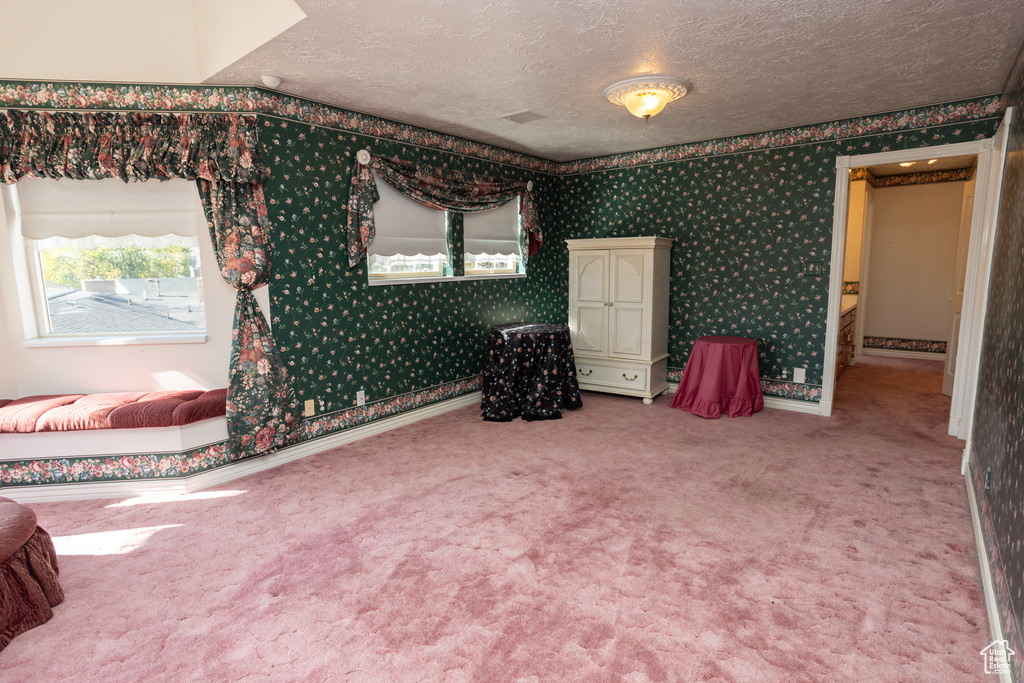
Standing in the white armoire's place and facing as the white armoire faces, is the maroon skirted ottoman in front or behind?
in front

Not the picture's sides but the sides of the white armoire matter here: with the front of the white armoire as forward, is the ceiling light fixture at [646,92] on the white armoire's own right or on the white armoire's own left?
on the white armoire's own left

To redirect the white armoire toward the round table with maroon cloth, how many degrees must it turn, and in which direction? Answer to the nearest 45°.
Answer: approximately 90° to its left

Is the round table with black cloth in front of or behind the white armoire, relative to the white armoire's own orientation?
in front

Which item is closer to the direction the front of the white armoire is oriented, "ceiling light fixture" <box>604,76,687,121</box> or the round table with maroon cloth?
the ceiling light fixture

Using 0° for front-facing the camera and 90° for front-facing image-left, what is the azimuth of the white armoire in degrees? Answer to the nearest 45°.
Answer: approximately 45°

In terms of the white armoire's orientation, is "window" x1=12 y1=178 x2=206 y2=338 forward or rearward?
forward
